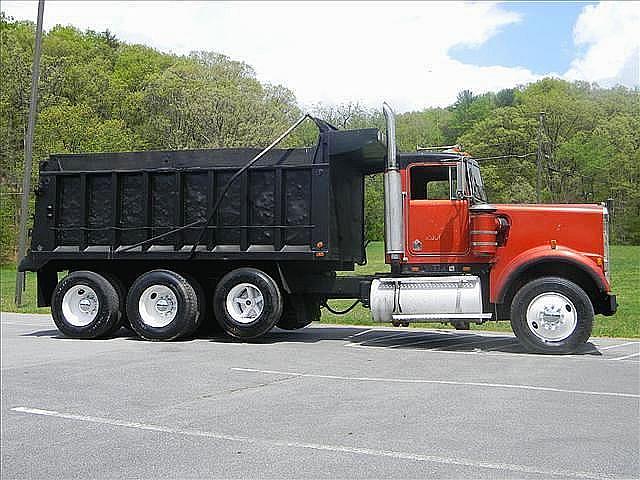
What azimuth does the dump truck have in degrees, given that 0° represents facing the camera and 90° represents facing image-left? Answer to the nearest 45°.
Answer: approximately 270°

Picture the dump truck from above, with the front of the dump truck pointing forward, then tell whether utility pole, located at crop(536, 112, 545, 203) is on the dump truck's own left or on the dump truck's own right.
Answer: on the dump truck's own left
